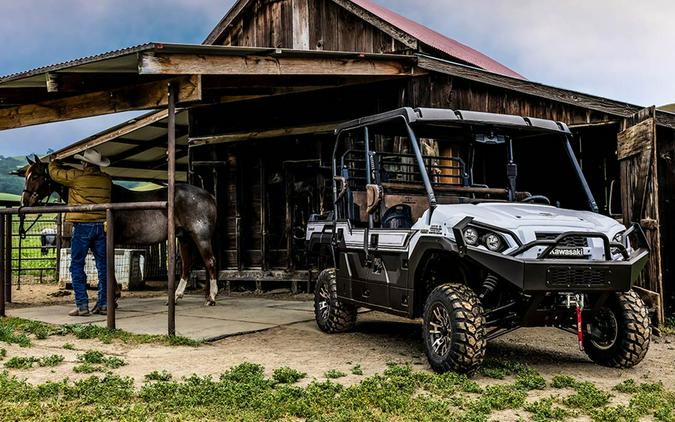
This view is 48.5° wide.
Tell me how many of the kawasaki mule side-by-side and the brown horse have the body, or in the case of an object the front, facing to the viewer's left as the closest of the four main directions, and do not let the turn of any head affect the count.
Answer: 1

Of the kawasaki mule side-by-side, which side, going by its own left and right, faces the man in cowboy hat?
back

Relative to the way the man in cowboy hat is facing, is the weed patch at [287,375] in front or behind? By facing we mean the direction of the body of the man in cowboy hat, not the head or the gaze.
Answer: behind

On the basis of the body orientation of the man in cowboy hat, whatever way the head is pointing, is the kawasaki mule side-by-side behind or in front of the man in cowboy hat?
behind

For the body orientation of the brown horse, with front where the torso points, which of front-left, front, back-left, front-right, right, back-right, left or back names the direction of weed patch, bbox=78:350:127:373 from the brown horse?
left

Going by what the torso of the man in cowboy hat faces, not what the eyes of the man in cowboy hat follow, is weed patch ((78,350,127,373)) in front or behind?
behind

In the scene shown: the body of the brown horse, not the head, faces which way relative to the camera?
to the viewer's left

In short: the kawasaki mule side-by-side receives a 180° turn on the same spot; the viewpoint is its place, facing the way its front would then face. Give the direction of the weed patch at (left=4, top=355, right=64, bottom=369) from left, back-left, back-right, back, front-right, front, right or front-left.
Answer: front-left

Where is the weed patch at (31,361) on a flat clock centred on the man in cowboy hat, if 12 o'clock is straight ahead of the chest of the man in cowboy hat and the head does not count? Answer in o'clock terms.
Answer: The weed patch is roughly at 8 o'clock from the man in cowboy hat.

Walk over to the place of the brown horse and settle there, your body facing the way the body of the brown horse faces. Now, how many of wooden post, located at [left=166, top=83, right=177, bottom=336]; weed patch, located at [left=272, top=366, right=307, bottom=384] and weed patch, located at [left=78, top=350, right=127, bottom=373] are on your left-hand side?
3

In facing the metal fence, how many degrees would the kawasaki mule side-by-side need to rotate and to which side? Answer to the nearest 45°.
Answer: approximately 180°

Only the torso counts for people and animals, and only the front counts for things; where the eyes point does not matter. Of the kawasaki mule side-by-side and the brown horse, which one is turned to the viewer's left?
the brown horse

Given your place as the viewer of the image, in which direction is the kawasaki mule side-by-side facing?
facing the viewer and to the right of the viewer

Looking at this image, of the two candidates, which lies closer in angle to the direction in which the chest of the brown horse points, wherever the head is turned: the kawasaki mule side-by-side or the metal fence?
the metal fence
